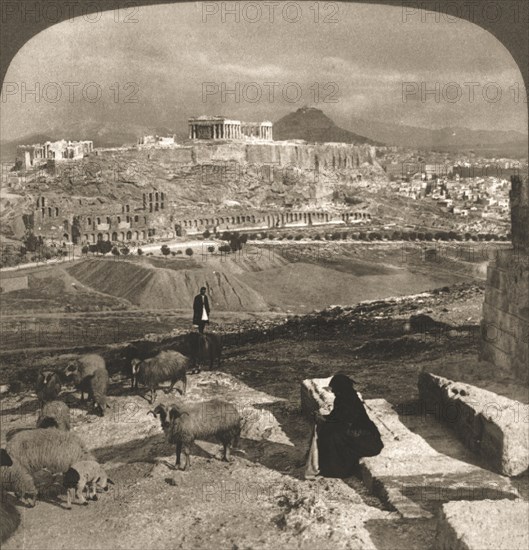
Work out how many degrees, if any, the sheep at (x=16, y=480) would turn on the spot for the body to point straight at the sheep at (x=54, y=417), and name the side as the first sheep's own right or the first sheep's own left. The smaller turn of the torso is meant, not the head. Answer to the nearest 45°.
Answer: approximately 90° to the first sheep's own left

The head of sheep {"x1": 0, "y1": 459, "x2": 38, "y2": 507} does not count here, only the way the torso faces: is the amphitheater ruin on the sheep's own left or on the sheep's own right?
on the sheep's own left

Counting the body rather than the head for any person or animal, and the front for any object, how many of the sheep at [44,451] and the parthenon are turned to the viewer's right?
1

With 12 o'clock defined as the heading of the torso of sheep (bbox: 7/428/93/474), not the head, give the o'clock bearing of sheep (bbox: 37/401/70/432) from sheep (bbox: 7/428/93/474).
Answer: sheep (bbox: 37/401/70/432) is roughly at 9 o'clock from sheep (bbox: 7/428/93/474).

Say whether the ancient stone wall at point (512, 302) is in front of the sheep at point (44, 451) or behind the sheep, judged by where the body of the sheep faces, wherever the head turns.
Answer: in front
